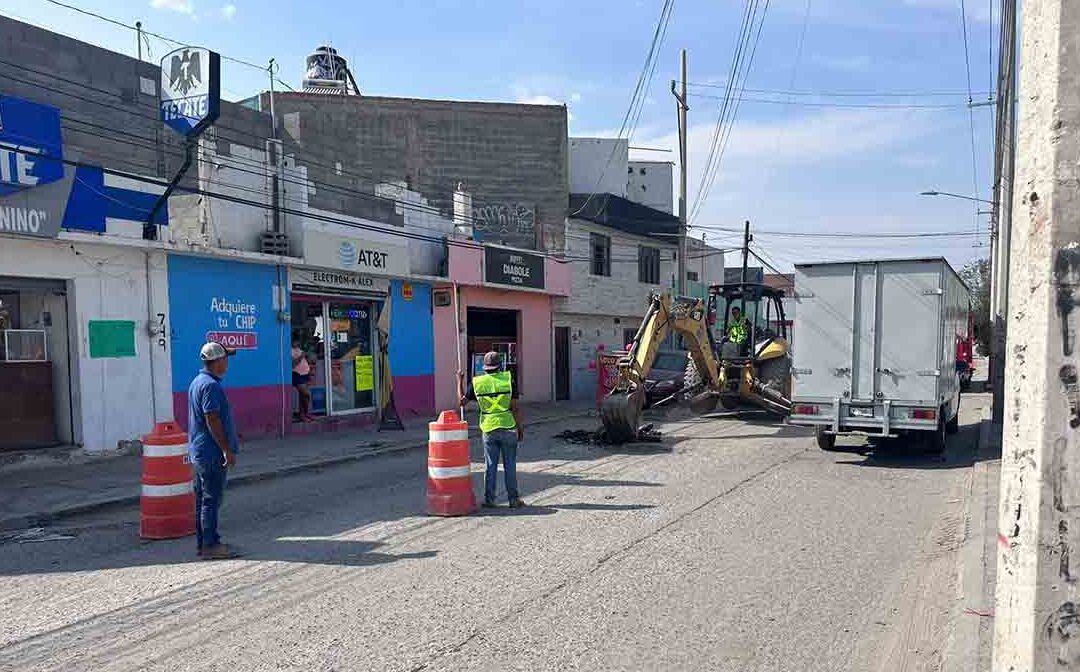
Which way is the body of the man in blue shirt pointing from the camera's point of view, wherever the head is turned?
to the viewer's right

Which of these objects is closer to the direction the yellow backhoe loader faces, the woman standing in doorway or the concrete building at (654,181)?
the concrete building

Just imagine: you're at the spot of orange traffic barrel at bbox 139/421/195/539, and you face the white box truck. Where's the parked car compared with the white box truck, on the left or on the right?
left

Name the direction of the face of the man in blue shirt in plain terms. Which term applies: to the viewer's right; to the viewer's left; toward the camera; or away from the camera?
to the viewer's right

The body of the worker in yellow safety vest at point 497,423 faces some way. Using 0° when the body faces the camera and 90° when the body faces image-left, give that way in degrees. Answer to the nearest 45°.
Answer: approximately 180°

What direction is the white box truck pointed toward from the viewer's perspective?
away from the camera

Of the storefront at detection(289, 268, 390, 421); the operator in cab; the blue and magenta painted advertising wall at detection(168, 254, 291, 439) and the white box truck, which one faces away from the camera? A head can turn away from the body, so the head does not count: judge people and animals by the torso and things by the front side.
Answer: the white box truck

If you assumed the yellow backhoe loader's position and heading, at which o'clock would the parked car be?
The parked car is roughly at 10 o'clock from the yellow backhoe loader.

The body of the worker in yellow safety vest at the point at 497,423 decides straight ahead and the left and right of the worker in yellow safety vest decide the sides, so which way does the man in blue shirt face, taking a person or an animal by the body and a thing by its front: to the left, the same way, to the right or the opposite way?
to the right

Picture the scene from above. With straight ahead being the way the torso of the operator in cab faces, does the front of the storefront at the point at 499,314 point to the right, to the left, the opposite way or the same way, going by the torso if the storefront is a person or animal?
to the left

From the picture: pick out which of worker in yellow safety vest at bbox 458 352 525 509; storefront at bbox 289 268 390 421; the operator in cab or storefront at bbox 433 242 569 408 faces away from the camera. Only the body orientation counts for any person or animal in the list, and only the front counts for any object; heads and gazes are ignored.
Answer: the worker in yellow safety vest

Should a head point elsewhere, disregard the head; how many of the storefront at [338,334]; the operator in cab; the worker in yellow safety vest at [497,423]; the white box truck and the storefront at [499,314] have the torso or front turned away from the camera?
2

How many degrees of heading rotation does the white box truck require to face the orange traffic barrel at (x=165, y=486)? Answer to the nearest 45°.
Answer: approximately 135° to its left

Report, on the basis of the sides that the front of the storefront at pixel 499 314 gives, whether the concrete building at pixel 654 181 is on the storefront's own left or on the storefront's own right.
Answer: on the storefront's own left

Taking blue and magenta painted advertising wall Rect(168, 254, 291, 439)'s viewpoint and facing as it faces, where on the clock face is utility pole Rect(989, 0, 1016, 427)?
The utility pole is roughly at 11 o'clock from the blue and magenta painted advertising wall.
